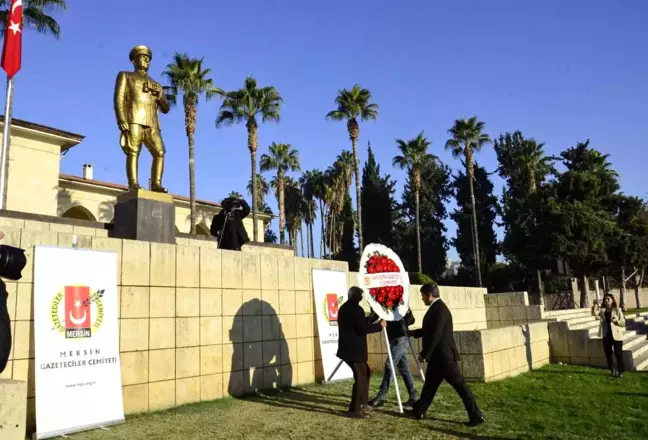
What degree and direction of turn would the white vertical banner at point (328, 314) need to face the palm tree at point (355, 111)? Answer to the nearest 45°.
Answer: approximately 135° to its left

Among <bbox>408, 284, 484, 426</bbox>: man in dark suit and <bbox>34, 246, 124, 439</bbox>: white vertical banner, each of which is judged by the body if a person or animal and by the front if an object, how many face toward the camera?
1

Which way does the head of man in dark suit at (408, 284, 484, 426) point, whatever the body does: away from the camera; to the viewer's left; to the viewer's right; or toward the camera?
to the viewer's left

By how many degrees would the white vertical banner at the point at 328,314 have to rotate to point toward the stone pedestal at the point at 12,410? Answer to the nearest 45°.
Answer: approximately 45° to its right

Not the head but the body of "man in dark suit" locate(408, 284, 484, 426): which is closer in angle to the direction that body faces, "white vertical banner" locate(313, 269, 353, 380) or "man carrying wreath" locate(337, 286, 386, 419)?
the man carrying wreath

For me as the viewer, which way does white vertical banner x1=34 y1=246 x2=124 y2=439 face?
facing the viewer

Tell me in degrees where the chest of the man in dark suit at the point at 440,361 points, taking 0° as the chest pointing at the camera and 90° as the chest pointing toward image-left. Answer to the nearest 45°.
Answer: approximately 90°

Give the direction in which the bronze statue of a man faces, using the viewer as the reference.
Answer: facing the viewer and to the right of the viewer

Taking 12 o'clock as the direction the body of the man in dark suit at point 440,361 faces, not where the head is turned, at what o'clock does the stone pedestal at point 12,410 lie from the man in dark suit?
The stone pedestal is roughly at 10 o'clock from the man in dark suit.

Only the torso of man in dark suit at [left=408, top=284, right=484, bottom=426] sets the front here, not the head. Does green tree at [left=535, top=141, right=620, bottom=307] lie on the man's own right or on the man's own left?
on the man's own right
